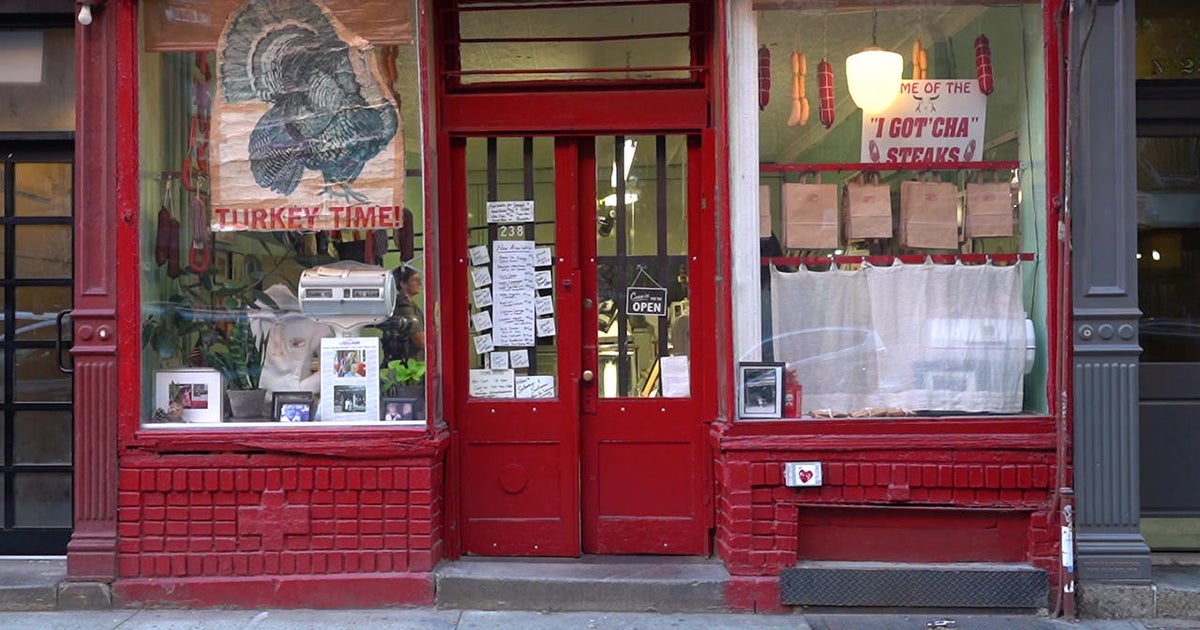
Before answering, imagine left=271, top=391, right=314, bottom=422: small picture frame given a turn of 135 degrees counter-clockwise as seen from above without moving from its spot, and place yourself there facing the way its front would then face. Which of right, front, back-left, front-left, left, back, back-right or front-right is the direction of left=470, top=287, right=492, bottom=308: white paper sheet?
front-right

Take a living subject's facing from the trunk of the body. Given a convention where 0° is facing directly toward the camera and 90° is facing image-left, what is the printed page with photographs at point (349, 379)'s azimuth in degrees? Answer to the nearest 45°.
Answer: approximately 0°

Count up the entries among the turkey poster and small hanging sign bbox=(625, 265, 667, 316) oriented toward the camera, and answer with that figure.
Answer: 2

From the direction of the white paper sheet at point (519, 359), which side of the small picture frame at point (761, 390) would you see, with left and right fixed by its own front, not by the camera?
right

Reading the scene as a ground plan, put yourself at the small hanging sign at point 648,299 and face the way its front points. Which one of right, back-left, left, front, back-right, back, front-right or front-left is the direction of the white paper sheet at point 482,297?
right

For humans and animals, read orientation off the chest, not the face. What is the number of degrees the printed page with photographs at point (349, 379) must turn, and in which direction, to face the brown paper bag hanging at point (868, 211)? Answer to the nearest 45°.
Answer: approximately 90° to its left
